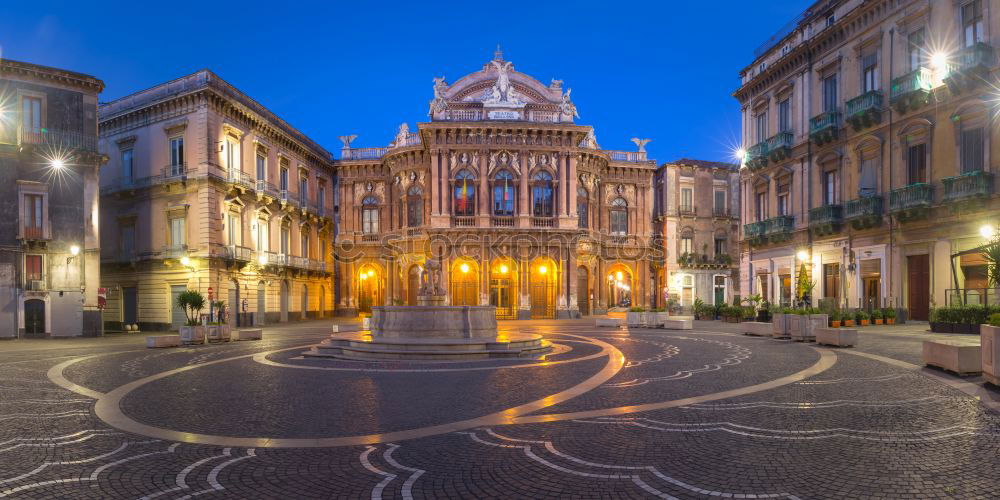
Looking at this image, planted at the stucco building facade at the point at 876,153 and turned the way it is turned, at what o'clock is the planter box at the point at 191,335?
The planter box is roughly at 12 o'clock from the stucco building facade.

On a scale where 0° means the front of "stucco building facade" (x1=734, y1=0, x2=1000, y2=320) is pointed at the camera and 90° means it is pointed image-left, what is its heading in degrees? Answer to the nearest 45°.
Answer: approximately 45°
